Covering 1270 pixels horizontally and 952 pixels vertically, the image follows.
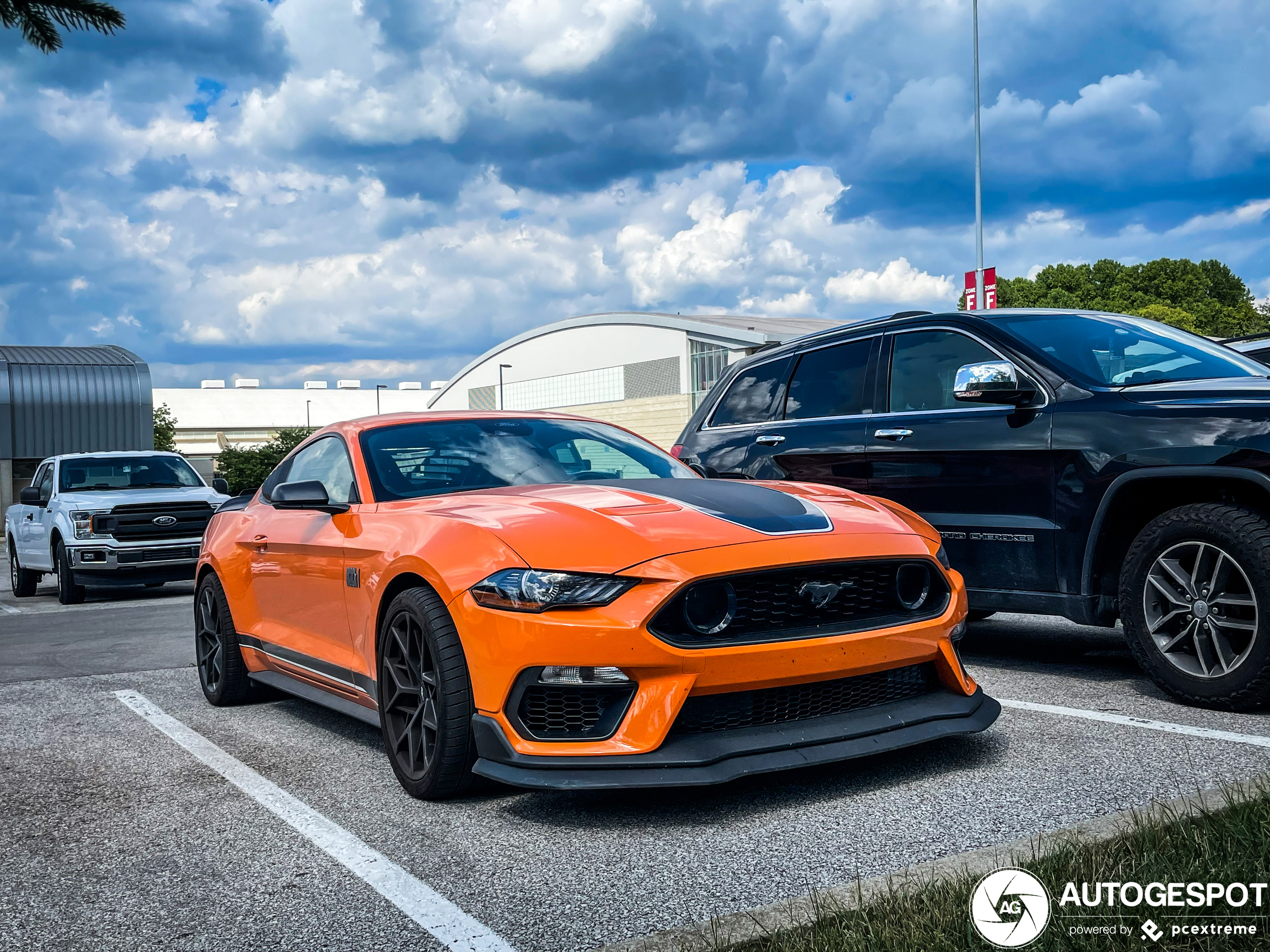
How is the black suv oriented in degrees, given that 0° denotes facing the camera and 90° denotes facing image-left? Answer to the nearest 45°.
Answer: approximately 315°

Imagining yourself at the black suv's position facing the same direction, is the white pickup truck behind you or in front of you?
behind

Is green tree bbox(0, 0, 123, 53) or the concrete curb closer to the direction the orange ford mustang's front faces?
the concrete curb

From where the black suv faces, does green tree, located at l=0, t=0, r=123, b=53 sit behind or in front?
behind

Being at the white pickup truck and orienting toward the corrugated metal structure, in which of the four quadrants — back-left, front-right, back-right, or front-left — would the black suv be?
back-right

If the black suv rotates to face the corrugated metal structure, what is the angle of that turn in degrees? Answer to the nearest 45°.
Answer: approximately 180°

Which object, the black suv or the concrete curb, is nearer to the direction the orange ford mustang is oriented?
the concrete curb

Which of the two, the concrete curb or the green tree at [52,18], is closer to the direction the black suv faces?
the concrete curb

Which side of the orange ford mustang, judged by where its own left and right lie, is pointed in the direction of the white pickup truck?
back

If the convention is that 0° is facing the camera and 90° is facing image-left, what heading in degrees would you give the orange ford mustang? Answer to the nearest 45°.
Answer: approximately 315°

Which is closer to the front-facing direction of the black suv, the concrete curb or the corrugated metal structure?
the concrete curb
